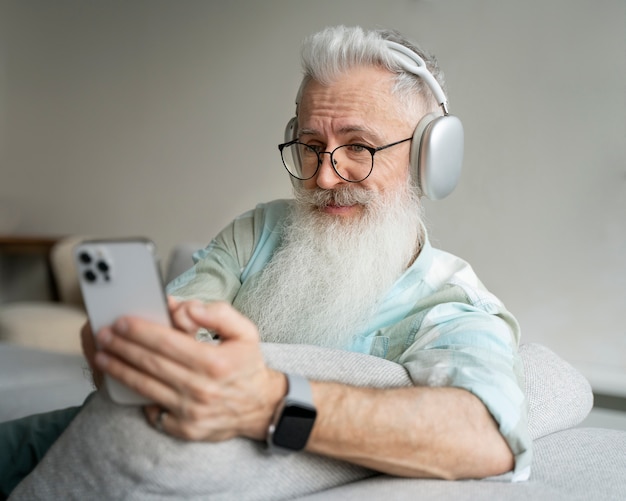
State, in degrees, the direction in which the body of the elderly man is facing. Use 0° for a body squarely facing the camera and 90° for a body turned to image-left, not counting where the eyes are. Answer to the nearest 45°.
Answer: approximately 45°

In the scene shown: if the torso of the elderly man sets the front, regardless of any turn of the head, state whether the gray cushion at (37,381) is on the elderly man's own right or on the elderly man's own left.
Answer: on the elderly man's own right
